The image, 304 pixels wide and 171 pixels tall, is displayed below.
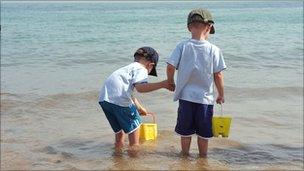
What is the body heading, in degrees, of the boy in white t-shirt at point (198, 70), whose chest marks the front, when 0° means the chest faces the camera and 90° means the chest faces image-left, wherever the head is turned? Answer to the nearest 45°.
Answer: approximately 180°

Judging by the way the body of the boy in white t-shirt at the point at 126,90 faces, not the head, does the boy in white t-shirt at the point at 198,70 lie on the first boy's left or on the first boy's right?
on the first boy's right

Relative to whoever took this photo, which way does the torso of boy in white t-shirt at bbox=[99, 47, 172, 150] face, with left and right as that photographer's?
facing away from the viewer and to the right of the viewer

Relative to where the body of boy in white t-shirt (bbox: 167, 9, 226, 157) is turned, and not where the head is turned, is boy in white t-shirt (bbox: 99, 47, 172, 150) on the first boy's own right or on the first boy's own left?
on the first boy's own left

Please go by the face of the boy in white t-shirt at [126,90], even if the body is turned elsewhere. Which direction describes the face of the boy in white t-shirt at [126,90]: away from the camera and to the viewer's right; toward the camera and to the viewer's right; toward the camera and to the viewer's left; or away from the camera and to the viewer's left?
away from the camera and to the viewer's right
